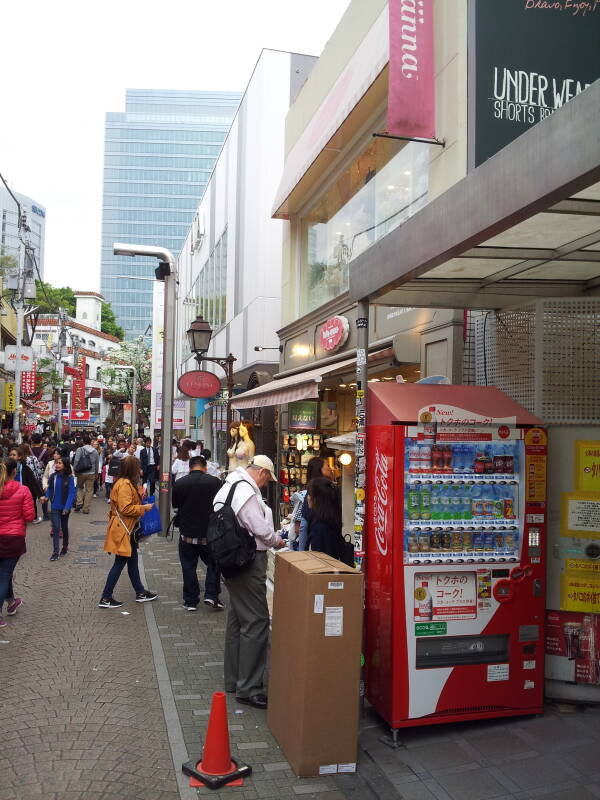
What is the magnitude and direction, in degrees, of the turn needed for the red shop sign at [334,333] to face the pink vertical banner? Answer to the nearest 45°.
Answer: approximately 45° to its left

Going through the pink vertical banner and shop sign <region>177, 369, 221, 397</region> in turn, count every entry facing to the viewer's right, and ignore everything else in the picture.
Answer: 0

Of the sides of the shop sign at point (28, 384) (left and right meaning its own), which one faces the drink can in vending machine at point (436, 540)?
front

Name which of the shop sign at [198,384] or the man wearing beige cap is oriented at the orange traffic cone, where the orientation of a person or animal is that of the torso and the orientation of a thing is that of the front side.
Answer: the shop sign

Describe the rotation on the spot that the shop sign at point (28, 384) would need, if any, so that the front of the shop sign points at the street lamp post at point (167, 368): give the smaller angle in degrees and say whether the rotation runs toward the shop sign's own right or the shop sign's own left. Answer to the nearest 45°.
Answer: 0° — it already faces it

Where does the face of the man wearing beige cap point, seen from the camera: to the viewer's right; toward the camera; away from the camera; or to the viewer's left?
to the viewer's right

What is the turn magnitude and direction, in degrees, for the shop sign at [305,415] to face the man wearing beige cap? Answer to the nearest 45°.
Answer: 0° — it already faces them
